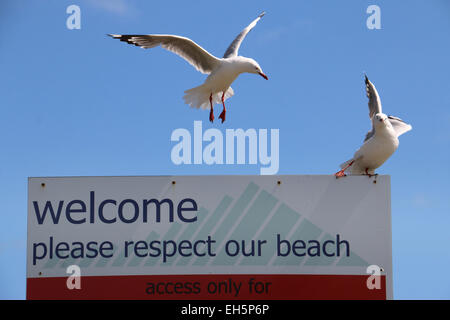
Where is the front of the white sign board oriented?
toward the camera
